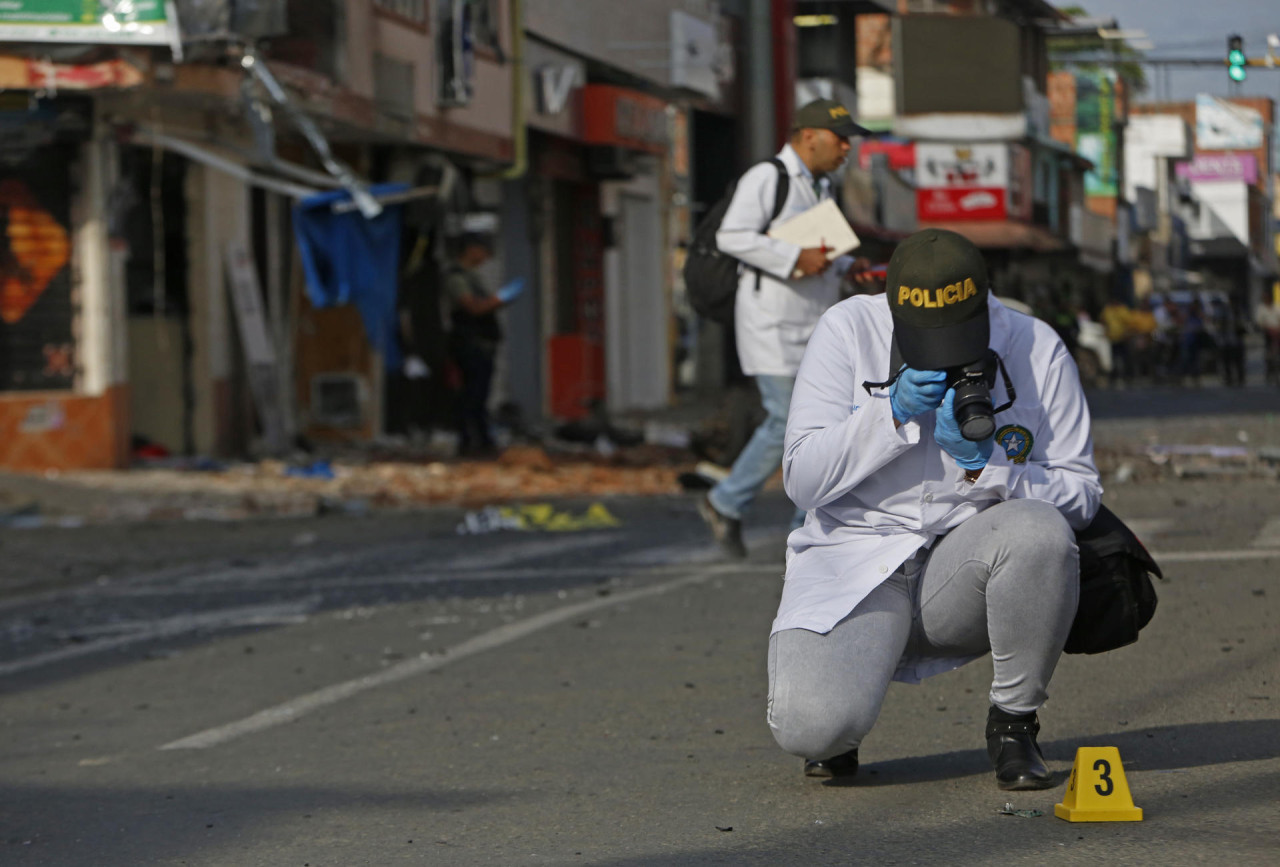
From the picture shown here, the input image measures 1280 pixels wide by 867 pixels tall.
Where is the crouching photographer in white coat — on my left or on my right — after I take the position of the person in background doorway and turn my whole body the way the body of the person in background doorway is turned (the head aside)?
on my right

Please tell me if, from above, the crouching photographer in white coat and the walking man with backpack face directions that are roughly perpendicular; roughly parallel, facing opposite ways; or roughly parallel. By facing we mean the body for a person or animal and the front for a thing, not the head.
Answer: roughly perpendicular

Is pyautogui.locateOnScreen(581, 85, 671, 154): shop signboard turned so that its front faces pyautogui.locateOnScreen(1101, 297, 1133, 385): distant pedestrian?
no

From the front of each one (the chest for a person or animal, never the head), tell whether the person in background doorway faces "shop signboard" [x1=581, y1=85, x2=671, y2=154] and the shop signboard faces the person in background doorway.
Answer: no

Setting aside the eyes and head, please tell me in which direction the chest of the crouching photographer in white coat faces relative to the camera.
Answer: toward the camera

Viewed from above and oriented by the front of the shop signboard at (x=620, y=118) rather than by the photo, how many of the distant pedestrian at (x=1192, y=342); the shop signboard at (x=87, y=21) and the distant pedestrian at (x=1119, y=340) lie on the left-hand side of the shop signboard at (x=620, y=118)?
2

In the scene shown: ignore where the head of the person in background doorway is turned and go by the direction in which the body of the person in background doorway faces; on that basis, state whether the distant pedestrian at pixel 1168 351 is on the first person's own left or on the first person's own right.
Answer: on the first person's own left

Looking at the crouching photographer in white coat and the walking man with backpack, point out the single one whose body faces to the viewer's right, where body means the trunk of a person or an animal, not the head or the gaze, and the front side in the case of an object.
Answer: the walking man with backpack

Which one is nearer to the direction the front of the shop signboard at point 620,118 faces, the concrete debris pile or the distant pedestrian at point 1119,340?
the concrete debris pile

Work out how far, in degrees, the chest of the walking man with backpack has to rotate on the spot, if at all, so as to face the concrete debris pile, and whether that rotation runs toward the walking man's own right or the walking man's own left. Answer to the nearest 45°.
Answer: approximately 135° to the walking man's own left

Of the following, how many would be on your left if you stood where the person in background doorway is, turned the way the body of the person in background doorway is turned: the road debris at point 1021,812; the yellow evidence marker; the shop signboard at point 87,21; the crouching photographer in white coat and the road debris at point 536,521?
0

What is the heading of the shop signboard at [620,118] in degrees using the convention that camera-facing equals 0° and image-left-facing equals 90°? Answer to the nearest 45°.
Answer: approximately 315°

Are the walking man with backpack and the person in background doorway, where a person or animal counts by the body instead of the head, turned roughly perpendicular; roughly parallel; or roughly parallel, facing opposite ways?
roughly parallel

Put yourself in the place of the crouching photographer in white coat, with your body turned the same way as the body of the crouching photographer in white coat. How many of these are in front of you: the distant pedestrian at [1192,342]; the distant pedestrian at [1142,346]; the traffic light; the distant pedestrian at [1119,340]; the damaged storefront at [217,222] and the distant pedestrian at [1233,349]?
0

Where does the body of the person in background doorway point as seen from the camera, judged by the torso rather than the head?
to the viewer's right

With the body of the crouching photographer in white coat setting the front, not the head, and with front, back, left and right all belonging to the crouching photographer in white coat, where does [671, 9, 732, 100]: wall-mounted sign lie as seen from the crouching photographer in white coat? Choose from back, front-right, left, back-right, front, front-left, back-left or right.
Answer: back

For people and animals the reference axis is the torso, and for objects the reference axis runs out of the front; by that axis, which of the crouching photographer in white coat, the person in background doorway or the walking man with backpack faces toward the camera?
the crouching photographer in white coat
